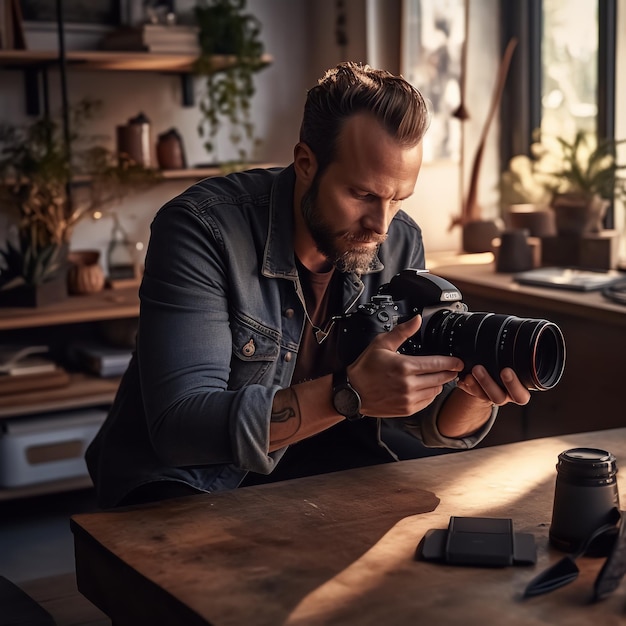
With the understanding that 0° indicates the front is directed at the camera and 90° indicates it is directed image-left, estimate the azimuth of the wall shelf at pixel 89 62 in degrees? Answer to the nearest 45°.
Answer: approximately 315°

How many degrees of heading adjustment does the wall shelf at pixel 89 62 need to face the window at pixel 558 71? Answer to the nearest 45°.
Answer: approximately 45° to its left

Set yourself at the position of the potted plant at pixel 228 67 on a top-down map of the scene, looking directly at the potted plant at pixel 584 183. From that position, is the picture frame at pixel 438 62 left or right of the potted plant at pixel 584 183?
left

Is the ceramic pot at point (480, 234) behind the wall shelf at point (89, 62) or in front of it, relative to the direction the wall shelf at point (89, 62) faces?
in front

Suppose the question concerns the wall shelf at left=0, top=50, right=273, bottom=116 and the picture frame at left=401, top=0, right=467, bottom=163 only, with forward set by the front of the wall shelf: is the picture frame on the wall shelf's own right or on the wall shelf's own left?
on the wall shelf's own left
